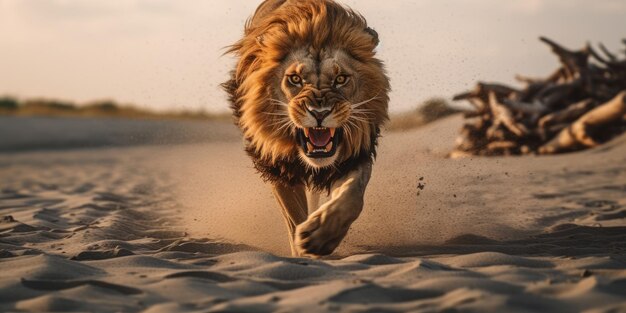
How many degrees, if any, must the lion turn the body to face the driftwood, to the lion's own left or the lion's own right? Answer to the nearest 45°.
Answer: approximately 135° to the lion's own left

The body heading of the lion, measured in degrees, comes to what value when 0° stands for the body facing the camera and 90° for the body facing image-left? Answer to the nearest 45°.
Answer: approximately 0°
